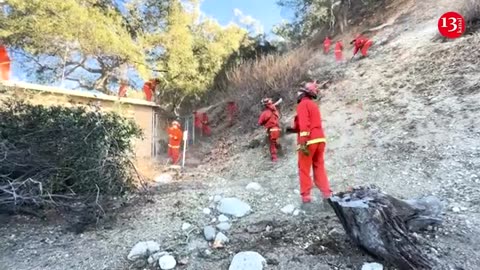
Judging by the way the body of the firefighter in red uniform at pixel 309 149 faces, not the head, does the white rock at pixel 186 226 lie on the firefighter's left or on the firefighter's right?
on the firefighter's left

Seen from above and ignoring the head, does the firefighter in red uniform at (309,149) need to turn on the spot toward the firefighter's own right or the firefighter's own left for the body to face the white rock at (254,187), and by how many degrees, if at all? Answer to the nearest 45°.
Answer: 0° — they already face it

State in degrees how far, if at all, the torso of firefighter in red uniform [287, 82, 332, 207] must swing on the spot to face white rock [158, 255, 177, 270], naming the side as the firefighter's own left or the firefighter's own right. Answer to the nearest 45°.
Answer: approximately 90° to the firefighter's own left

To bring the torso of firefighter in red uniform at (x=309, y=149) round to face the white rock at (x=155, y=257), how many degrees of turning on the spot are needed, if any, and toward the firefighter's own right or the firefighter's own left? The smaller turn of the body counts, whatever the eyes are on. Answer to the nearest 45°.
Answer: approximately 90° to the firefighter's own left

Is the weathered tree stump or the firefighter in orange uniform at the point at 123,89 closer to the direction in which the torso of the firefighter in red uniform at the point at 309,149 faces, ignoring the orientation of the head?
the firefighter in orange uniform

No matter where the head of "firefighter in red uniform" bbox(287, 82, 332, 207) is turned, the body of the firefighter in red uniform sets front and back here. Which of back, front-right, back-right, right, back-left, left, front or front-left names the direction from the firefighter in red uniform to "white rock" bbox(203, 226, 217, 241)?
left

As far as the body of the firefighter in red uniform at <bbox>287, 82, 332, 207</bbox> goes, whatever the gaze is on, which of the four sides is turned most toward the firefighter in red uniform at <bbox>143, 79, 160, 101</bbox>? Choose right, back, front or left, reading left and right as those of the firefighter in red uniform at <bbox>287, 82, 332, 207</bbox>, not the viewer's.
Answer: front

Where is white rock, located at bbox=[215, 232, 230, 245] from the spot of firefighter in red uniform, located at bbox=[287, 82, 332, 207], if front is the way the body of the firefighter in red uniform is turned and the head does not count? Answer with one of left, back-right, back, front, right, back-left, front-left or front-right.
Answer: left

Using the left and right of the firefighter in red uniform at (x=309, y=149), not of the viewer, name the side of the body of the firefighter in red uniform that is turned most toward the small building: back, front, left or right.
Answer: front

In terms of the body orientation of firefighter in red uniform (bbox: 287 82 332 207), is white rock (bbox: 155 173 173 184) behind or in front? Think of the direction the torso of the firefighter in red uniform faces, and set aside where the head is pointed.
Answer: in front

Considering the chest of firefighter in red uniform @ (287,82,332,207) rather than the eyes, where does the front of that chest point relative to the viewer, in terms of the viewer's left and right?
facing away from the viewer and to the left of the viewer

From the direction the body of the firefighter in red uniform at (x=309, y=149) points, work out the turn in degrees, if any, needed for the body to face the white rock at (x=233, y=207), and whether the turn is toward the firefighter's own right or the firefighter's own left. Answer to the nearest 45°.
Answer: approximately 45° to the firefighter's own left
